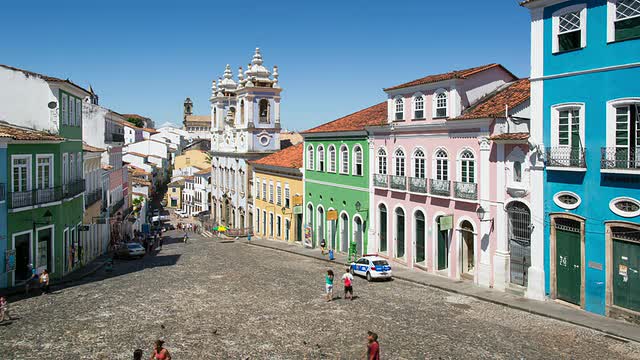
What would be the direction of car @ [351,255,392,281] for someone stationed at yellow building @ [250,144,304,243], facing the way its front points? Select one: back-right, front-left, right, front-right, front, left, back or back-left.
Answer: front-left

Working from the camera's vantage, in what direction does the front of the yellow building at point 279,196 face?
facing the viewer and to the left of the viewer

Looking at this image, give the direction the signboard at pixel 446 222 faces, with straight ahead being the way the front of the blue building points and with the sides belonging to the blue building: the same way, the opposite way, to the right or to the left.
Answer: the same way

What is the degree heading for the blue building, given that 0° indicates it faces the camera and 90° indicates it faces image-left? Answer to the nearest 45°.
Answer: approximately 45°

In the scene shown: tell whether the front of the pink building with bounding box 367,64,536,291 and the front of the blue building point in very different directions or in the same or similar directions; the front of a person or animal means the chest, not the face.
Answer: same or similar directions

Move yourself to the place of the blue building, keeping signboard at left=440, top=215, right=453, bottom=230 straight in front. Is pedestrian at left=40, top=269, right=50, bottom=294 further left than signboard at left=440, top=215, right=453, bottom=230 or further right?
left

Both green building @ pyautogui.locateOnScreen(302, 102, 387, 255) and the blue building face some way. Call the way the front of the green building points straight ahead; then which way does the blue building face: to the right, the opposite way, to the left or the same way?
the same way

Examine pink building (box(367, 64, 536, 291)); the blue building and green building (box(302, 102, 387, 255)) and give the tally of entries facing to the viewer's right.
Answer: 0

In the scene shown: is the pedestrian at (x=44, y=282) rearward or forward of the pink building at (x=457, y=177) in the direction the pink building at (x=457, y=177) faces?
forward

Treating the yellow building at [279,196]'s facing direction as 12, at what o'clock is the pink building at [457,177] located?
The pink building is roughly at 10 o'clock from the yellow building.

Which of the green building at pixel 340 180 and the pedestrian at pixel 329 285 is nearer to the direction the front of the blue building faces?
the pedestrian

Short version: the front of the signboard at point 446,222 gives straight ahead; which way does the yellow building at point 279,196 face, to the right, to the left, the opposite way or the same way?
the same way

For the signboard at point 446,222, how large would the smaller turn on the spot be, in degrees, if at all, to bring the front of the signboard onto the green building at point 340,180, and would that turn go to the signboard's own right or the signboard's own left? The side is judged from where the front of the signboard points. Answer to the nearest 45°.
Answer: approximately 90° to the signboard's own right
